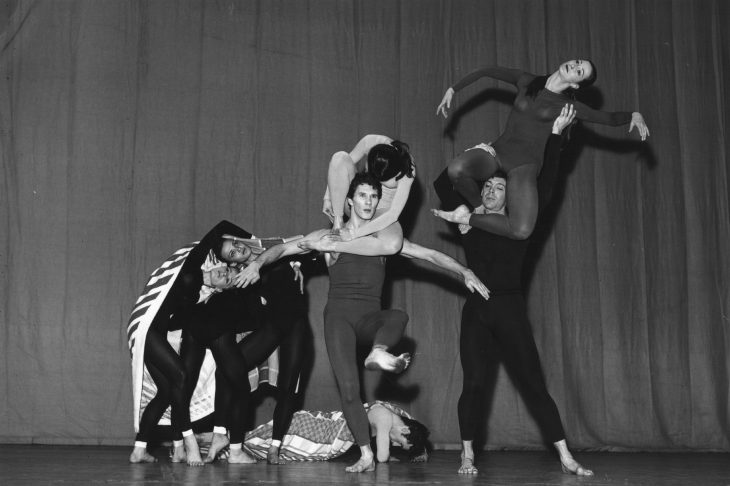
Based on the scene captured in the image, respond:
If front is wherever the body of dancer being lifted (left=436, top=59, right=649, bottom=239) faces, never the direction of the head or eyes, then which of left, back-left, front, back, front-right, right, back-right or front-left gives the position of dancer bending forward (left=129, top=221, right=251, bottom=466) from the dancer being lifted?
right

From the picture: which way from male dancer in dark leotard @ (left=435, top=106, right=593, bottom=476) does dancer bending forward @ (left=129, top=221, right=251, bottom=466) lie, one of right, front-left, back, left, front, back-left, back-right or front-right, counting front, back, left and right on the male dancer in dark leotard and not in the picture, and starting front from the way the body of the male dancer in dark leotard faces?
right

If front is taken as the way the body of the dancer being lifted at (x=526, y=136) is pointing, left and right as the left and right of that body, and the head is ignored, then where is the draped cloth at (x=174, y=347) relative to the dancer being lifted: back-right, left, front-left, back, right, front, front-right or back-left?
right

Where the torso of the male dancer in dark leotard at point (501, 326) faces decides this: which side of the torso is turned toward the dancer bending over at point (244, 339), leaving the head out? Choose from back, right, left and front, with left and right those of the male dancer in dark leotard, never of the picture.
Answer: right

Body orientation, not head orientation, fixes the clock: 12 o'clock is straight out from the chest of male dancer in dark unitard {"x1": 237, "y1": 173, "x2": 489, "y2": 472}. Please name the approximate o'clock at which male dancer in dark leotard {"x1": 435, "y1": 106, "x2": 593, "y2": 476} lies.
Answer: The male dancer in dark leotard is roughly at 9 o'clock from the male dancer in dark unitard.

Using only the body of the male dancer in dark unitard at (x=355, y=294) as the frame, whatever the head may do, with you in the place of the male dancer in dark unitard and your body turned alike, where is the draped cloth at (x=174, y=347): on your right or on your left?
on your right

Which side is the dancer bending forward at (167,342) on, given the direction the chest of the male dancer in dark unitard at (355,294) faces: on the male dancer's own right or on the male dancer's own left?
on the male dancer's own right
